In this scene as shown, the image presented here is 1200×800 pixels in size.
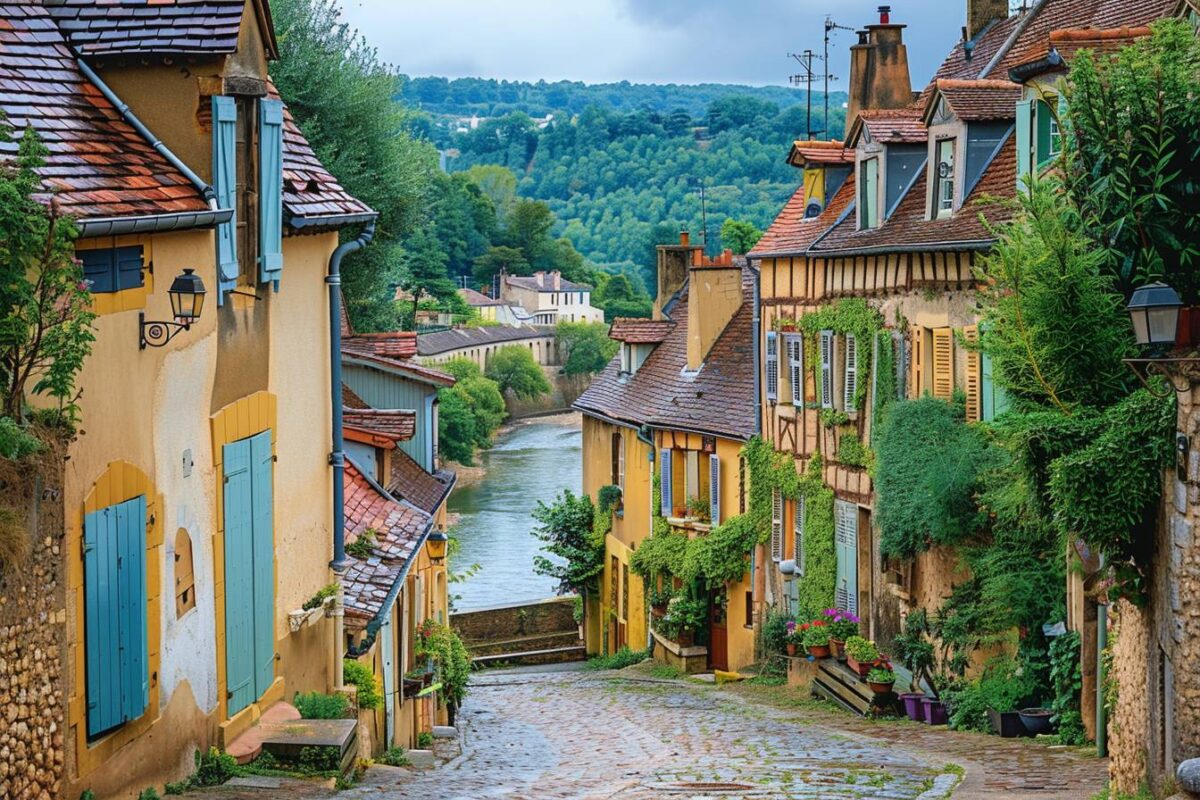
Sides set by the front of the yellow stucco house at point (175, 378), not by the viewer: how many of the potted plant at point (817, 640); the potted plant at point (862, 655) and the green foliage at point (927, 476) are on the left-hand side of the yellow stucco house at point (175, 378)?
3

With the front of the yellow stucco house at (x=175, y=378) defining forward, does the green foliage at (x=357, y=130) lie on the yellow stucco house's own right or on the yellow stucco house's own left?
on the yellow stucco house's own left

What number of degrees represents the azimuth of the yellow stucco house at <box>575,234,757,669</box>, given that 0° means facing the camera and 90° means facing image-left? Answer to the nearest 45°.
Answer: approximately 0°

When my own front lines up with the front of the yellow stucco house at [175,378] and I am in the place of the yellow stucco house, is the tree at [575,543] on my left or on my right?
on my left

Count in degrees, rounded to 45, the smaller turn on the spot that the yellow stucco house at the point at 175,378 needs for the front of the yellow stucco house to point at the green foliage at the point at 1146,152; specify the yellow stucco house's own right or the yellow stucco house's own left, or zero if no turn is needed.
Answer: approximately 45° to the yellow stucco house's own left

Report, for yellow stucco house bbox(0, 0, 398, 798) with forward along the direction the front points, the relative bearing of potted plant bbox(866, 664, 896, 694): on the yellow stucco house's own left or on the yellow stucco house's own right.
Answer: on the yellow stucco house's own left

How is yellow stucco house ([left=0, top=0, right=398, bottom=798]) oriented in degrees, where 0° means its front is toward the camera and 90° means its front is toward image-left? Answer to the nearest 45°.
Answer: approximately 315°
